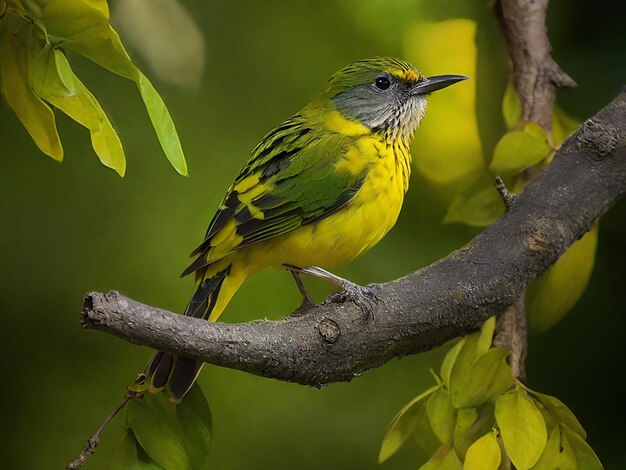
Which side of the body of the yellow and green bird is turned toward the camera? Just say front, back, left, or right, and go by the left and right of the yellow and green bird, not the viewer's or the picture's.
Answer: right
